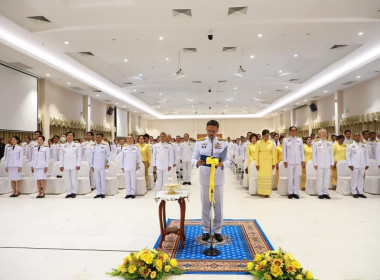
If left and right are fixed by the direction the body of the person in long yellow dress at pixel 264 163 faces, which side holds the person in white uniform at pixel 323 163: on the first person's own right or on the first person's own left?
on the first person's own left

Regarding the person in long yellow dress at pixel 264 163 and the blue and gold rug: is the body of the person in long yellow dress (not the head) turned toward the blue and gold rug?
yes

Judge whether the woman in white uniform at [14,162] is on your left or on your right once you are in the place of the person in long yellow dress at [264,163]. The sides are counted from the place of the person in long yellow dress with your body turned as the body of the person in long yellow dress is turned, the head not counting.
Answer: on your right

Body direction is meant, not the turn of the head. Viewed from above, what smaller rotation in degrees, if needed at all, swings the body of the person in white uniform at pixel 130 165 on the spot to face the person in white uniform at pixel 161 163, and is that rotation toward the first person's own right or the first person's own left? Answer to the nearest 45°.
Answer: approximately 90° to the first person's own left

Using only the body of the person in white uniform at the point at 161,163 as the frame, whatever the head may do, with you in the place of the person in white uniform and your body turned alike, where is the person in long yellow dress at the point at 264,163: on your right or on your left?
on your left

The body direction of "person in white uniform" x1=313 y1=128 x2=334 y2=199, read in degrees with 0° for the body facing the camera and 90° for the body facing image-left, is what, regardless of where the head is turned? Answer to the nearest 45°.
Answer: approximately 0°

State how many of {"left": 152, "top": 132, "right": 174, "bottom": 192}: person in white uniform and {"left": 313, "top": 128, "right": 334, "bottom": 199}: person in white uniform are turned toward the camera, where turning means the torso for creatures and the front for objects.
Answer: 2

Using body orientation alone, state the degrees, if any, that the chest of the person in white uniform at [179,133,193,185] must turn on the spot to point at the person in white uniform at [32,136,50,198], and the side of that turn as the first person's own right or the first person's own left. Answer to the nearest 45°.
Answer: approximately 45° to the first person's own right

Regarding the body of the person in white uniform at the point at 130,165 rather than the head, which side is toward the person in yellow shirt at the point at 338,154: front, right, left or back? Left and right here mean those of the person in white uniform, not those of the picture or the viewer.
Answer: left
